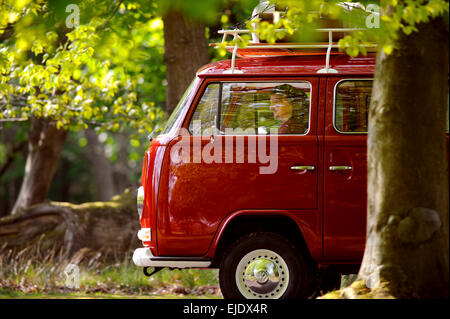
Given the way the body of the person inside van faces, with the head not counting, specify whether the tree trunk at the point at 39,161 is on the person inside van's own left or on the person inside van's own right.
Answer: on the person inside van's own right

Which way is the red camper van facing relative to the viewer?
to the viewer's left

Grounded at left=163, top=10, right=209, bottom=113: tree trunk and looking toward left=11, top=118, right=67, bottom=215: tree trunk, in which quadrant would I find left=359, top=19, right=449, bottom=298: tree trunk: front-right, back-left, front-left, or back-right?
back-left

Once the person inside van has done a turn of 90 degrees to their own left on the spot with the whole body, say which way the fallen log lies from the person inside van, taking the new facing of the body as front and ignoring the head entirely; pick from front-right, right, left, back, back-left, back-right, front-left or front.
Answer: back-right

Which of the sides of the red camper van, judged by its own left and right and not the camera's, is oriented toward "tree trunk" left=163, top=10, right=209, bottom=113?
right

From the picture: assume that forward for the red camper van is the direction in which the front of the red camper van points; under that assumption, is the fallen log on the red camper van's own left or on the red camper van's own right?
on the red camper van's own right

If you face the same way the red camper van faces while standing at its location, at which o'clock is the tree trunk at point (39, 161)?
The tree trunk is roughly at 2 o'clock from the red camper van.

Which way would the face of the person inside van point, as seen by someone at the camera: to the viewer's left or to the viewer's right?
to the viewer's left

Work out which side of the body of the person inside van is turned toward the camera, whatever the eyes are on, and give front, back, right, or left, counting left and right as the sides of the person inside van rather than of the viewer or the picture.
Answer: left
